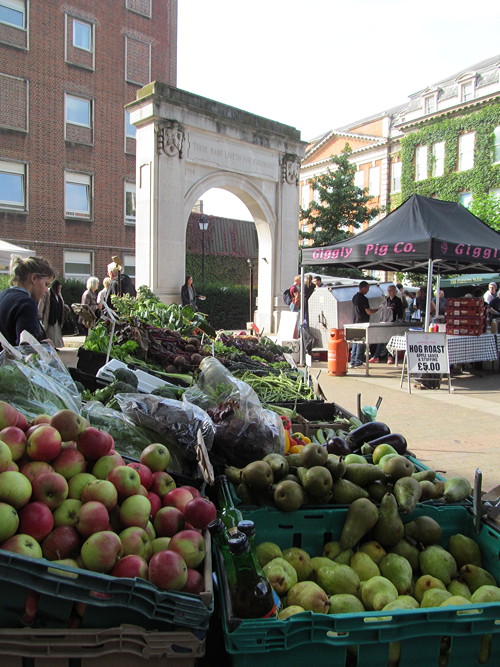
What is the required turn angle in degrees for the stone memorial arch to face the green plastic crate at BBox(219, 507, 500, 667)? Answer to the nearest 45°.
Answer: approximately 45° to its right

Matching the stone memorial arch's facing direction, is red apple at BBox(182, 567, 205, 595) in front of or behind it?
in front

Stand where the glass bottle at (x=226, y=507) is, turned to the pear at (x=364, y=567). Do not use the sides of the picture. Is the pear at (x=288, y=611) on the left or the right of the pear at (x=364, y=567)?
right

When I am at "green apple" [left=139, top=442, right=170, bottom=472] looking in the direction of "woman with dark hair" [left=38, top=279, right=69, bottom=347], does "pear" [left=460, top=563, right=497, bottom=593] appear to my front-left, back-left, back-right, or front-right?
back-right

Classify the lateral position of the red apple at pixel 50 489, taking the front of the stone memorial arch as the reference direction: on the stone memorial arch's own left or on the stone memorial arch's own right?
on the stone memorial arch's own right

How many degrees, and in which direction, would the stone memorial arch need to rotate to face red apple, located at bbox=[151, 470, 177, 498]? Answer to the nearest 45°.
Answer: approximately 45° to its right

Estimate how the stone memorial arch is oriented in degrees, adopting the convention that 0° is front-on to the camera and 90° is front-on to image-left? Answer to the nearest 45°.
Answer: approximately 315°

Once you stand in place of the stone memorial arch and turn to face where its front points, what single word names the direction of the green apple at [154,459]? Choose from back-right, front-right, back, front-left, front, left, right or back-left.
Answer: front-right

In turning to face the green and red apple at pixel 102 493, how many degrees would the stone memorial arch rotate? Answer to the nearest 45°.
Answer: approximately 45° to its right

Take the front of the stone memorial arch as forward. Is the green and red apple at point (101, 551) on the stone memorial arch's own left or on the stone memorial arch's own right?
on the stone memorial arch's own right

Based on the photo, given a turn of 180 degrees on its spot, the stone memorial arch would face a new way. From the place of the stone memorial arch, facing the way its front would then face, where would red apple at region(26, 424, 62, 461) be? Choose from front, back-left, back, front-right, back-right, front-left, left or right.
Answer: back-left

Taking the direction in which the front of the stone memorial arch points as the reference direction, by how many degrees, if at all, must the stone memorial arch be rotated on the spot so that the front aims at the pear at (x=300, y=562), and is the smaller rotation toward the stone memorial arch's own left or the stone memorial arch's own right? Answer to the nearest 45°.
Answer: approximately 45° to the stone memorial arch's own right

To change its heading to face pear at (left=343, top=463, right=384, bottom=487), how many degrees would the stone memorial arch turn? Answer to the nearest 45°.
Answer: approximately 45° to its right

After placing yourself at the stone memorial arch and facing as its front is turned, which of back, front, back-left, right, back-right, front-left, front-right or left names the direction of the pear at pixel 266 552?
front-right
